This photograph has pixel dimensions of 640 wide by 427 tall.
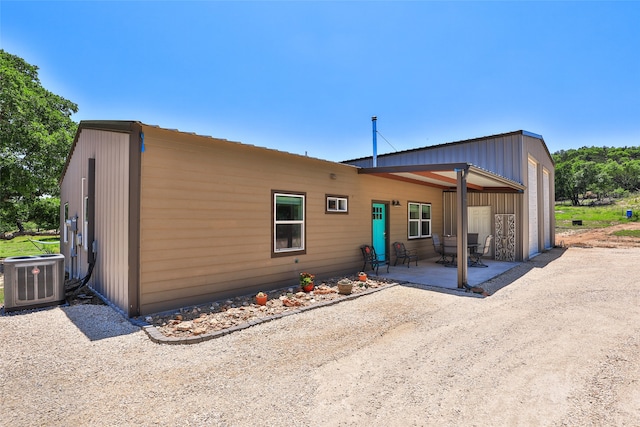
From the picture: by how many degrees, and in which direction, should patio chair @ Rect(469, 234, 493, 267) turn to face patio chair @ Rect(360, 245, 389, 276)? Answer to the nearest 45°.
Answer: approximately 45° to its left

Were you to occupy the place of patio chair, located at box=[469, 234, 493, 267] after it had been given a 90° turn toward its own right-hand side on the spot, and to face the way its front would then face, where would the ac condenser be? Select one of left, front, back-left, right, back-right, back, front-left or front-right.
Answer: back-left

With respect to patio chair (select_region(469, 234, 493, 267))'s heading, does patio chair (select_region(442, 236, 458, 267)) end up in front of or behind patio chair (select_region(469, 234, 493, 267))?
in front

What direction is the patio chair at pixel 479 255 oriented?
to the viewer's left

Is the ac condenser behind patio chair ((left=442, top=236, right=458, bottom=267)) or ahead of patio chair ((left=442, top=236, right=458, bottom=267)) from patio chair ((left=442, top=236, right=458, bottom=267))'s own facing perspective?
behind

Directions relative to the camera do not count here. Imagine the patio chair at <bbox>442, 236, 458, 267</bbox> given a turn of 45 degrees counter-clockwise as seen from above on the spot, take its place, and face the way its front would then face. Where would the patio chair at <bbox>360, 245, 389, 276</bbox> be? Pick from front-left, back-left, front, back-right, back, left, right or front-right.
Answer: left

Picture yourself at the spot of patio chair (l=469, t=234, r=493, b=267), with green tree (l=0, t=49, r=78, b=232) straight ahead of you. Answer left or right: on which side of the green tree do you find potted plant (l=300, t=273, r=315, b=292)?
left

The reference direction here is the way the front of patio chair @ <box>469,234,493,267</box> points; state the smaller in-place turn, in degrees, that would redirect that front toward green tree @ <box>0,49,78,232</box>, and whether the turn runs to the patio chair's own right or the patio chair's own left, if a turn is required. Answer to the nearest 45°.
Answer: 0° — it already faces it

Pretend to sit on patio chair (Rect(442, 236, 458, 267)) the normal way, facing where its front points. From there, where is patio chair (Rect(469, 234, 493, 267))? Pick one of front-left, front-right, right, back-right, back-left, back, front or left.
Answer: front-right

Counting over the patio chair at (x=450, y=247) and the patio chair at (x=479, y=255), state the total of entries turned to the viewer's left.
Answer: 1

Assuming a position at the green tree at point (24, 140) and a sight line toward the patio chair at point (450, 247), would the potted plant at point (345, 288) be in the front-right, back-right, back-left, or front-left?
front-right

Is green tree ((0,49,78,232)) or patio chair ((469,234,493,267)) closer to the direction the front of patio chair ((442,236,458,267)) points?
the patio chair
